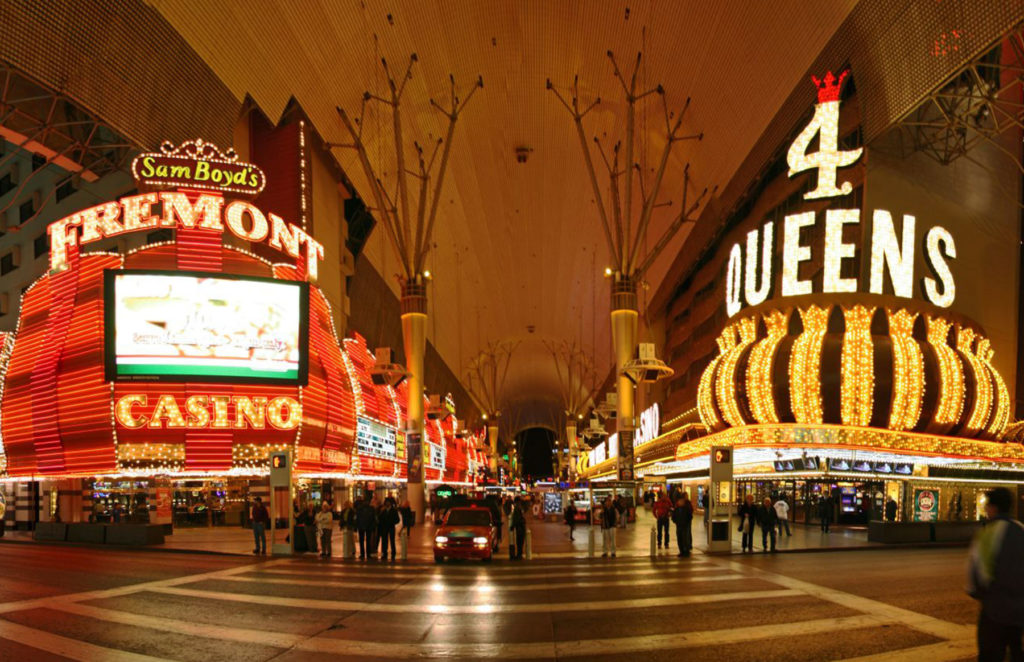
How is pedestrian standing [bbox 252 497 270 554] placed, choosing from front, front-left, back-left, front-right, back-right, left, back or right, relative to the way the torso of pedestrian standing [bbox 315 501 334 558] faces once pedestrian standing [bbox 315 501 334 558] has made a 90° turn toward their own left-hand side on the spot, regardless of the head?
back-left

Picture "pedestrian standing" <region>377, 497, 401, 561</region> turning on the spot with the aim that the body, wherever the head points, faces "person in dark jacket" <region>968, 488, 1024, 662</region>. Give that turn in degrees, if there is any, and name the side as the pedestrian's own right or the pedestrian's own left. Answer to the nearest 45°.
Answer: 0° — they already face them

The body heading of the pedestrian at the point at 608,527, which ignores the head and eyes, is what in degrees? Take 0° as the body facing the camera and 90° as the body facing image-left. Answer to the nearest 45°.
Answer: approximately 0°

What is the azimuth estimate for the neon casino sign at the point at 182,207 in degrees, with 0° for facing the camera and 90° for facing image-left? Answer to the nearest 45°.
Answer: approximately 0°
